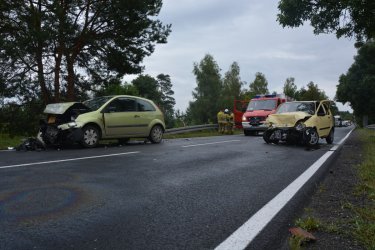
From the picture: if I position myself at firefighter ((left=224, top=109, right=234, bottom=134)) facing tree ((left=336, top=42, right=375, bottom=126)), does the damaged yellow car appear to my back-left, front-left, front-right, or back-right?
back-right

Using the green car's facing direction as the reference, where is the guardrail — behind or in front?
behind

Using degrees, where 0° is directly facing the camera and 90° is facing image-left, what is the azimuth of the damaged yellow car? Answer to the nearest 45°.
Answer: approximately 45°

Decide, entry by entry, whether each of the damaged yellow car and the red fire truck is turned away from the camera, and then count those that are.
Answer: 0

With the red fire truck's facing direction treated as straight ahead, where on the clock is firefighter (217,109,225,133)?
The firefighter is roughly at 3 o'clock from the red fire truck.

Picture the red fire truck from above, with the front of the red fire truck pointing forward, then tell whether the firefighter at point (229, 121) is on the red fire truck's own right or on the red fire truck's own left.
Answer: on the red fire truck's own right

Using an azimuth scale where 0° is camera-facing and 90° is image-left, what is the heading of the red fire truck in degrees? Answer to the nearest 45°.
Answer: approximately 45°
